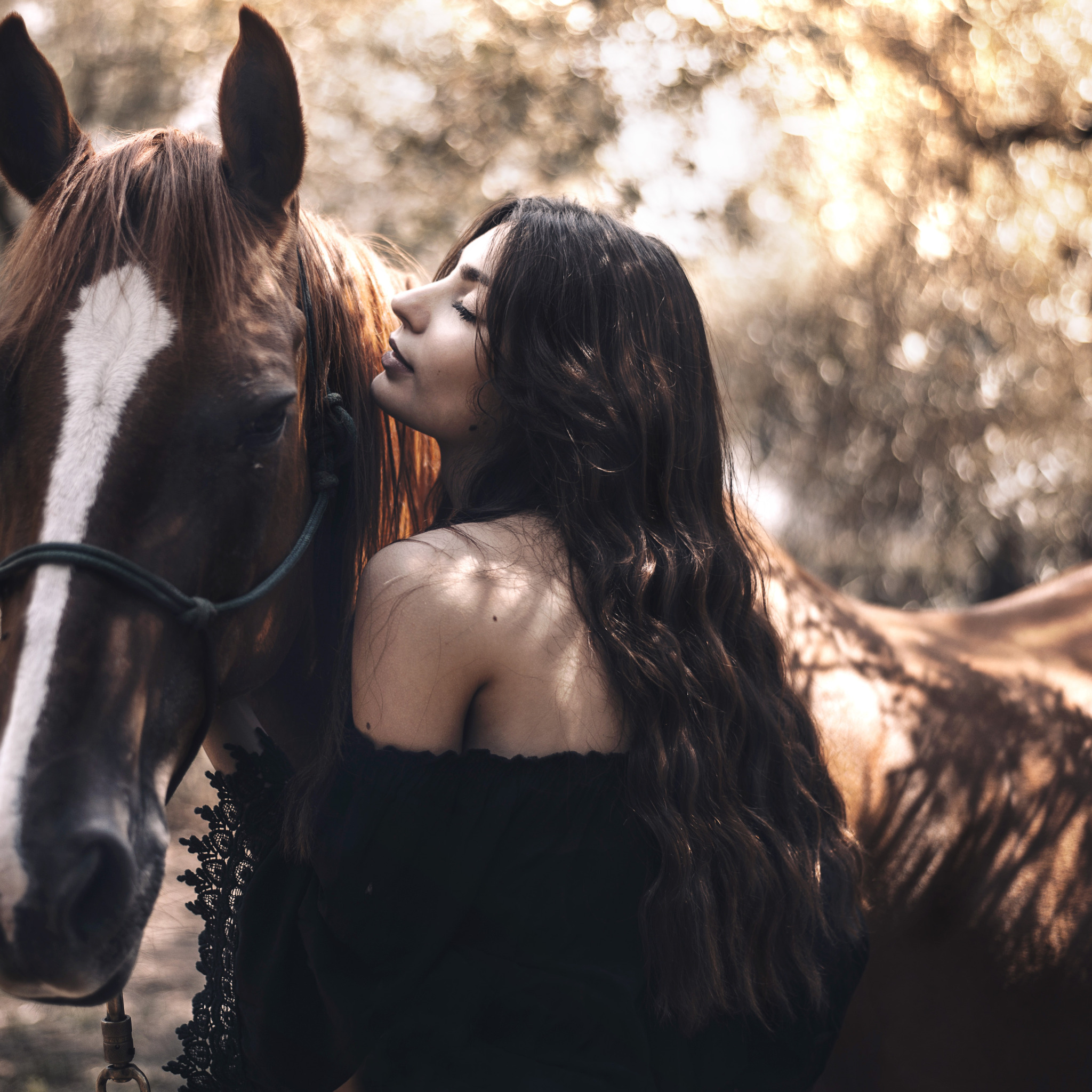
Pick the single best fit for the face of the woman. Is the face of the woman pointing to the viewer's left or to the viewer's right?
to the viewer's left

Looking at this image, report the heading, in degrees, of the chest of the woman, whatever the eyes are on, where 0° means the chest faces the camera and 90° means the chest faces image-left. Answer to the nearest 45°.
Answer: approximately 135°
